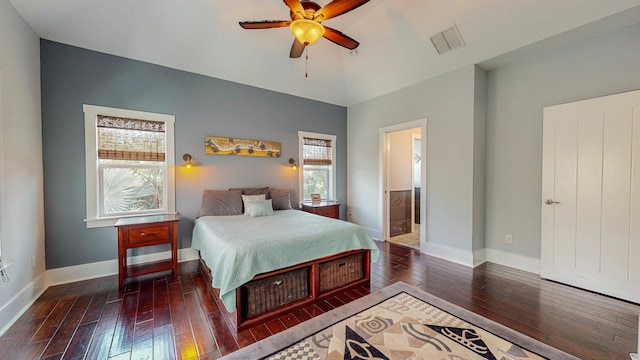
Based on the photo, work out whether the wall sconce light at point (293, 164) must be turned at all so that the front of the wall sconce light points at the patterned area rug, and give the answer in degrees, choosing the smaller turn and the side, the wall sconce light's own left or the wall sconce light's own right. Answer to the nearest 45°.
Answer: approximately 45° to the wall sconce light's own right

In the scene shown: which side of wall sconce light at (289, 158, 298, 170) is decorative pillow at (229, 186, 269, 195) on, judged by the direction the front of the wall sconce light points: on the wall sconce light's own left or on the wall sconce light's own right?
on the wall sconce light's own right

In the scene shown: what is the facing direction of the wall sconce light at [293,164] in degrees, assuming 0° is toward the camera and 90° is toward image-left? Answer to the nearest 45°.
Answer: approximately 315°

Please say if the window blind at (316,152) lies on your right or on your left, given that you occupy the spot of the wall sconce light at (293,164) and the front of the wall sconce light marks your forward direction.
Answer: on your left

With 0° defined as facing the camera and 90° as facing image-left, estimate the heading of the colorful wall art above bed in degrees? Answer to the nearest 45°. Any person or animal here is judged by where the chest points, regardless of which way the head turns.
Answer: approximately 315°

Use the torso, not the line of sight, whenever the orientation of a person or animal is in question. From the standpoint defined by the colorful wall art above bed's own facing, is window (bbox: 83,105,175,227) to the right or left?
on its right

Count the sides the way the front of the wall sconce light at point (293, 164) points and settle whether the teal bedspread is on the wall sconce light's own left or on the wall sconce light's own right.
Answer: on the wall sconce light's own right
